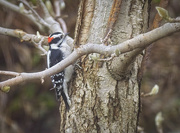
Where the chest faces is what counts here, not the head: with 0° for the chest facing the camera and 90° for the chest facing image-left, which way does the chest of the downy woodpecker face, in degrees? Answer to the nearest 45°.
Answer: approximately 270°
